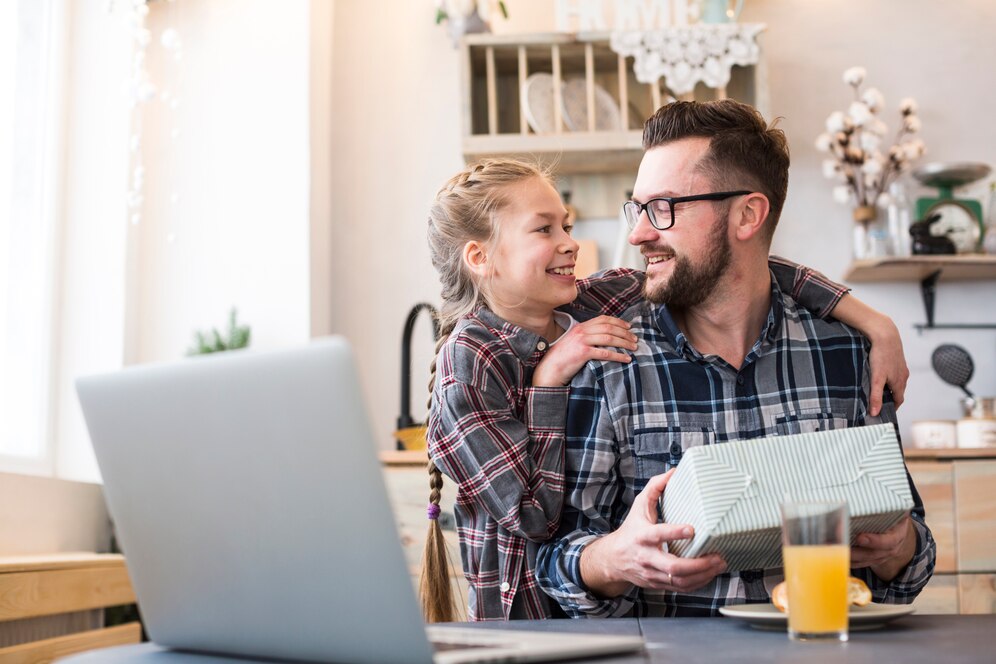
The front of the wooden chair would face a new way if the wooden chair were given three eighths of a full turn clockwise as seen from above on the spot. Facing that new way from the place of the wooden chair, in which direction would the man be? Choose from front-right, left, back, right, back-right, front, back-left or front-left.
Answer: back-left

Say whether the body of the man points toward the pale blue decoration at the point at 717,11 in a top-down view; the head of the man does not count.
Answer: no

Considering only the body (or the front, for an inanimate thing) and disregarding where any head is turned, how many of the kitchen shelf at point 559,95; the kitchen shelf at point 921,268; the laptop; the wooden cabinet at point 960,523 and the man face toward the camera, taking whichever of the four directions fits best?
4

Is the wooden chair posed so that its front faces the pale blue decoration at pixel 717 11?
no

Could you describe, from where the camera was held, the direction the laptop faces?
facing away from the viewer and to the right of the viewer

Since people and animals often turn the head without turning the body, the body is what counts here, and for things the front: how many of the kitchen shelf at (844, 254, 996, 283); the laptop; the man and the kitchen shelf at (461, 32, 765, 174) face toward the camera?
3

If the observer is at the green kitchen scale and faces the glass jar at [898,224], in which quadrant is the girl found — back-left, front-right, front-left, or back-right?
front-left

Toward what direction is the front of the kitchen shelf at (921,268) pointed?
toward the camera

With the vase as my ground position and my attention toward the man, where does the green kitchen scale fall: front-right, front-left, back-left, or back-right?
back-left

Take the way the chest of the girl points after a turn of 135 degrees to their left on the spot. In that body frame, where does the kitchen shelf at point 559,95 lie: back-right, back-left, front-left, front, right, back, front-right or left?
front

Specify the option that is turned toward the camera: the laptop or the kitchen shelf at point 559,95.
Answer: the kitchen shelf

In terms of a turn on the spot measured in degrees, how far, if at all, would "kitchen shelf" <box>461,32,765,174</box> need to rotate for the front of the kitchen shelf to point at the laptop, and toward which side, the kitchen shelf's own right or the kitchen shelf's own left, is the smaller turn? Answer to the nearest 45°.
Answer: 0° — it already faces it

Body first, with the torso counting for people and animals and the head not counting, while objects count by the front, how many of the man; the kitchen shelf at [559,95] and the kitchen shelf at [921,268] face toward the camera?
3

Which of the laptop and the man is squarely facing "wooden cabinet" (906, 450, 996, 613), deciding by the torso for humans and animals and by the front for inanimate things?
the laptop

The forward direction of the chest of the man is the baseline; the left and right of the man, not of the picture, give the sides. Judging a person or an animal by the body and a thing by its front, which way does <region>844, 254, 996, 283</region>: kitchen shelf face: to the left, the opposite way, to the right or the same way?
the same way

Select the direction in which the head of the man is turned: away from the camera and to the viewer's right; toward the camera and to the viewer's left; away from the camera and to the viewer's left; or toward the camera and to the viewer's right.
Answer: toward the camera and to the viewer's left

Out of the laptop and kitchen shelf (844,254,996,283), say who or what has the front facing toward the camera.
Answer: the kitchen shelf

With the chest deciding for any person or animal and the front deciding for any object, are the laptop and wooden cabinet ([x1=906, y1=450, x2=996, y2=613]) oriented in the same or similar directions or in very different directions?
very different directions

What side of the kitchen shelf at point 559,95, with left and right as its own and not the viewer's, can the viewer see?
front

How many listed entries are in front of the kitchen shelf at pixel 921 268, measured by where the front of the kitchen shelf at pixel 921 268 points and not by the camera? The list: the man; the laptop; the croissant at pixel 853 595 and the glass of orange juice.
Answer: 4

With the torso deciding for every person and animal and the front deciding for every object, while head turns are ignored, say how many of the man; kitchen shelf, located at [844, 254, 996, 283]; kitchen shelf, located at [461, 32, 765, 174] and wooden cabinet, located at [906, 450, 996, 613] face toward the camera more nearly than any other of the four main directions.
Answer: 4

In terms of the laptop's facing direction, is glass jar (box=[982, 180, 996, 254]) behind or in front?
in front
